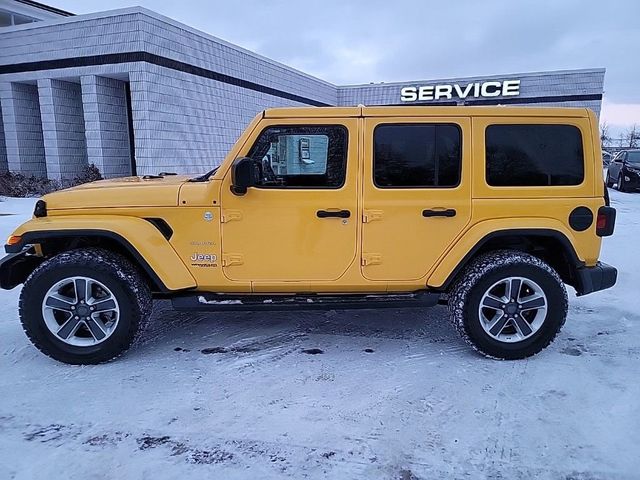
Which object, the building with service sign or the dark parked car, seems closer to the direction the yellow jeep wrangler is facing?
the building with service sign

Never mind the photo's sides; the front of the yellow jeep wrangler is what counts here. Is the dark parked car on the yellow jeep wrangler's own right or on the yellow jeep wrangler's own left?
on the yellow jeep wrangler's own right

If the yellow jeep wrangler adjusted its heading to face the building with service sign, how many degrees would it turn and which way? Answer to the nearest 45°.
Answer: approximately 45° to its right

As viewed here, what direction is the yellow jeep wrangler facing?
to the viewer's left
